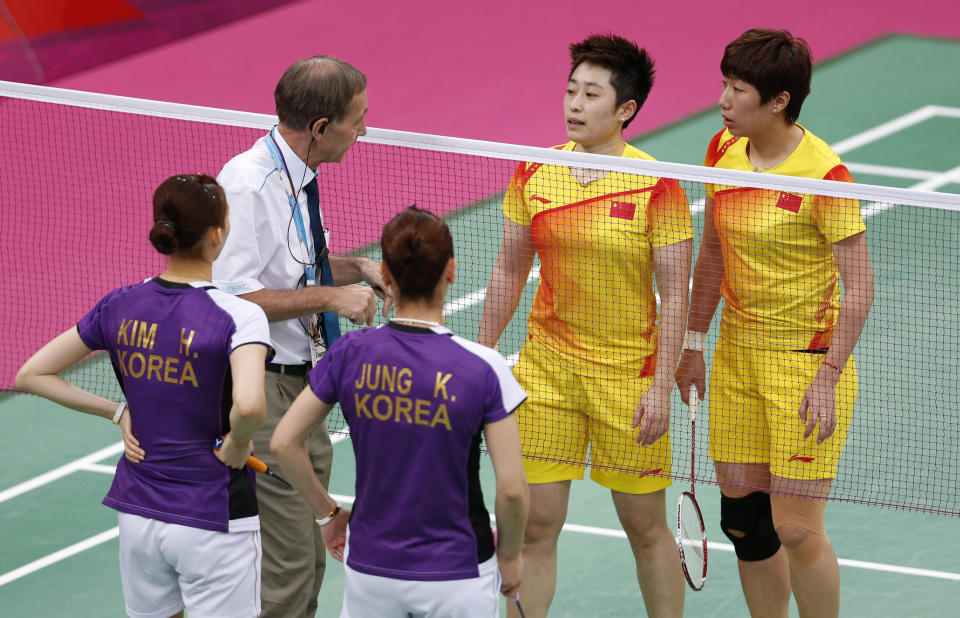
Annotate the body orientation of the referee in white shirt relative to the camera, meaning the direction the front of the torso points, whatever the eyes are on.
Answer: to the viewer's right

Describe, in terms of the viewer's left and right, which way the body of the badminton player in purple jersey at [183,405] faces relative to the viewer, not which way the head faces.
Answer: facing away from the viewer and to the right of the viewer

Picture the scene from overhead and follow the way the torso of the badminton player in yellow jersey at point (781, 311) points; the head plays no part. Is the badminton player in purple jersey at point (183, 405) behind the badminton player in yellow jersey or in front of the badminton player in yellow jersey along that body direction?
in front

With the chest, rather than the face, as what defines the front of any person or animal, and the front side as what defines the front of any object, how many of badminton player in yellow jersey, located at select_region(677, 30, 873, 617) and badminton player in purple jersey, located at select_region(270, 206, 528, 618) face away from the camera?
1

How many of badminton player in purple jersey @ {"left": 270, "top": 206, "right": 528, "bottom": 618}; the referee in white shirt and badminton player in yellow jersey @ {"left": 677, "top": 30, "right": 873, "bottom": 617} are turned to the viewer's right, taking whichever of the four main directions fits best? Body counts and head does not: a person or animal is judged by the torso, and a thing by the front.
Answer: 1

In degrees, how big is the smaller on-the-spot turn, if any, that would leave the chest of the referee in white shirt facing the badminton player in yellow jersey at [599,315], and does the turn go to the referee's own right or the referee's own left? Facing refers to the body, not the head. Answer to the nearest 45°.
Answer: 0° — they already face them

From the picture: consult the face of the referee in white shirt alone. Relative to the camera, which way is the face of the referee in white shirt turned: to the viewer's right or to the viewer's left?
to the viewer's right

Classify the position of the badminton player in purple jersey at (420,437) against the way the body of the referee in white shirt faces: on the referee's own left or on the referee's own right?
on the referee's own right

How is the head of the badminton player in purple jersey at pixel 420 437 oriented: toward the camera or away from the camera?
away from the camera

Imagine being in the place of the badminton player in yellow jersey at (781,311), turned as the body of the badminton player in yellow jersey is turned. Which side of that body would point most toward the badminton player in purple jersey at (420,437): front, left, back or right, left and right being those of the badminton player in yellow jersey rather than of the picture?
front

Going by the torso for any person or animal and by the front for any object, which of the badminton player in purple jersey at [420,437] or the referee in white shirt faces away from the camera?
the badminton player in purple jersey

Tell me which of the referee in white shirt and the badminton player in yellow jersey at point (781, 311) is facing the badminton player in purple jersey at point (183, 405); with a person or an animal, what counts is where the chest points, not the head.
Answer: the badminton player in yellow jersey

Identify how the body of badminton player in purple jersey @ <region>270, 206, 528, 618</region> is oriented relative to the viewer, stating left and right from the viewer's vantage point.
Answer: facing away from the viewer

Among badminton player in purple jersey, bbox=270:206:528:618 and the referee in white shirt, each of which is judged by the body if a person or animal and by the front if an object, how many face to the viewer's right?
1

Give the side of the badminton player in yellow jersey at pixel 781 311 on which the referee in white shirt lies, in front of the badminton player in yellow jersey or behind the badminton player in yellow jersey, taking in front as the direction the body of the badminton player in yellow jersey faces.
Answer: in front
